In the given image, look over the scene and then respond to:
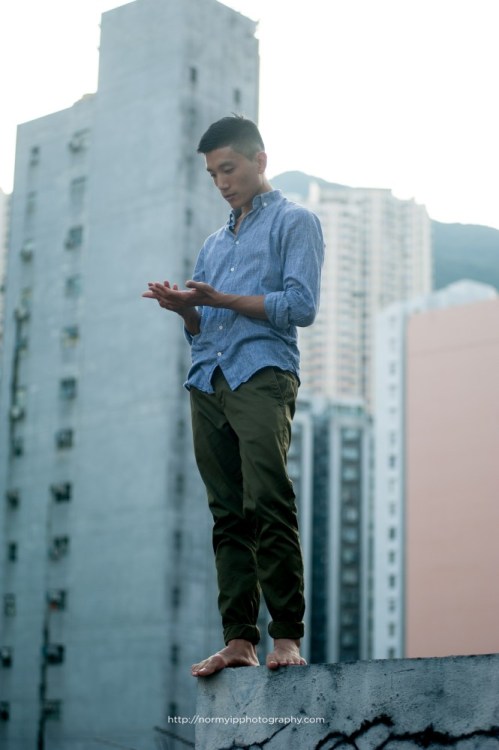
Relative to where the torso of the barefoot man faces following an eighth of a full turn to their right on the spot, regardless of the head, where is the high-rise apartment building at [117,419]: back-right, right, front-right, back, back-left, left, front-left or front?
right

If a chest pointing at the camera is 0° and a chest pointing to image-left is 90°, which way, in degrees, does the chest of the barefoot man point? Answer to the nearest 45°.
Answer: approximately 45°
